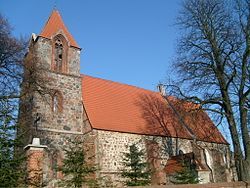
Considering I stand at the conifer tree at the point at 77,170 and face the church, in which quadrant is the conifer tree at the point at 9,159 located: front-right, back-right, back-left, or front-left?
back-left

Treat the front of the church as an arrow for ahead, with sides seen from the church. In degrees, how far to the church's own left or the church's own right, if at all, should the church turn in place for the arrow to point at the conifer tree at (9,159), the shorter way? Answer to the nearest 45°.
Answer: approximately 45° to the church's own left

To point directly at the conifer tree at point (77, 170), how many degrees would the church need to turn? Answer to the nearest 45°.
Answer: approximately 45° to its left

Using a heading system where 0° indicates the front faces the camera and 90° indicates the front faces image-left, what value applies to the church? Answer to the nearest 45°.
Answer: approximately 45°
